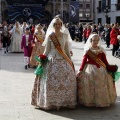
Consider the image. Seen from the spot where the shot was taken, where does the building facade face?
facing the viewer

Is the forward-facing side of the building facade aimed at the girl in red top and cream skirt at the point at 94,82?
yes

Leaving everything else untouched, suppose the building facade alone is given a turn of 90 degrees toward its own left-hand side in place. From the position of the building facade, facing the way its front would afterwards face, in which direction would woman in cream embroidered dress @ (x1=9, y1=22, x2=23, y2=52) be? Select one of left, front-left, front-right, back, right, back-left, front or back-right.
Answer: right

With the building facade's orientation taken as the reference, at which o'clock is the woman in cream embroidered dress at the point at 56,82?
The woman in cream embroidered dress is roughly at 12 o'clock from the building facade.
